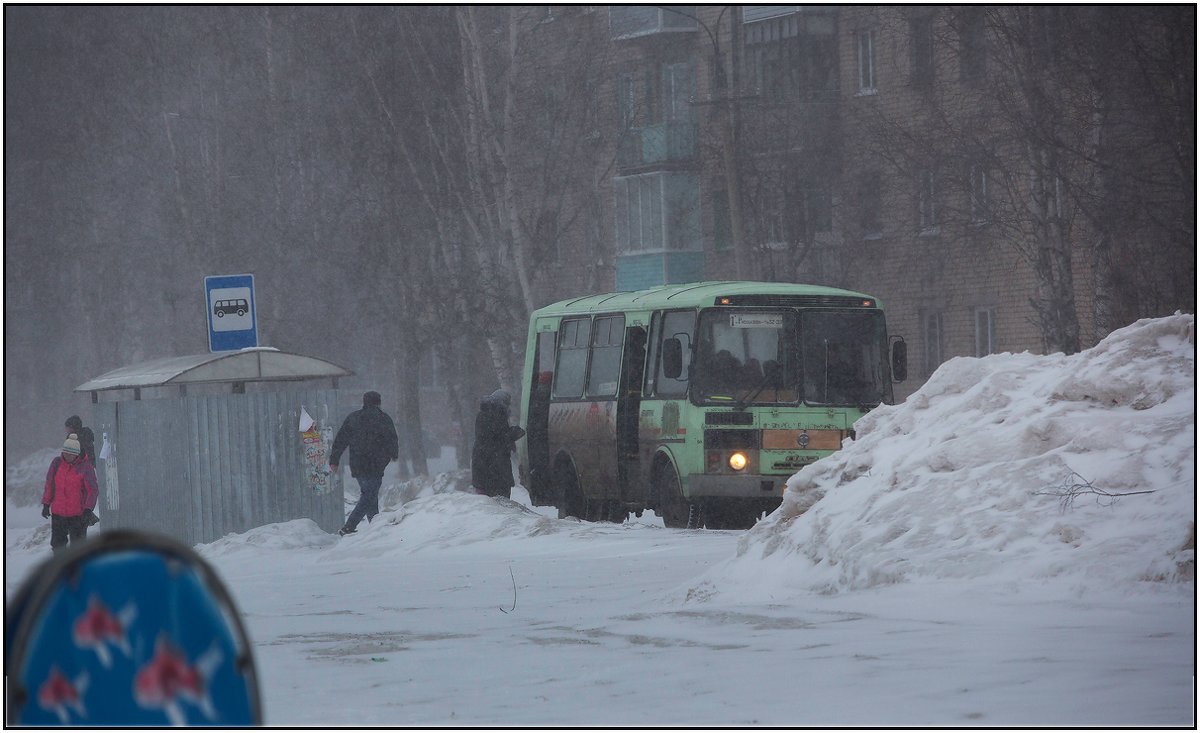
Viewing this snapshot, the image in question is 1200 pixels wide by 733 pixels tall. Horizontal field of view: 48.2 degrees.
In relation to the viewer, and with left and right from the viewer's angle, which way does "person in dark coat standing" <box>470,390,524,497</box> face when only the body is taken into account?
facing to the right of the viewer

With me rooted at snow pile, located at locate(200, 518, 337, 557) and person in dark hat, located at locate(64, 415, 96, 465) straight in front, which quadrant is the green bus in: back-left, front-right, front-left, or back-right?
back-right

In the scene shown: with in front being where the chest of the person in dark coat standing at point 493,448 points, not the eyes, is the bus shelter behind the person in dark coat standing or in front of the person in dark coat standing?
behind

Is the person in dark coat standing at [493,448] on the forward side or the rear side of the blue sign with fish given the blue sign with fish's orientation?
on the rear side

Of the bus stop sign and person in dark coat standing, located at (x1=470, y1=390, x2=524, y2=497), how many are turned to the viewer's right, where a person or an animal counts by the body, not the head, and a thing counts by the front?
1

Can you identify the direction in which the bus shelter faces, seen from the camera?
facing away from the viewer and to the right of the viewer

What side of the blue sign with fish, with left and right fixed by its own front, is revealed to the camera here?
front

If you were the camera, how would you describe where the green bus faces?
facing the viewer and to the right of the viewer

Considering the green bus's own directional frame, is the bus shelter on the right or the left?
on its right

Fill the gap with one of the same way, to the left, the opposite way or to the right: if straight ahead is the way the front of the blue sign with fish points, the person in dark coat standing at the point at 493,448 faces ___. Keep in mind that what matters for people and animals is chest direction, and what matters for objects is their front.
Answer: to the left

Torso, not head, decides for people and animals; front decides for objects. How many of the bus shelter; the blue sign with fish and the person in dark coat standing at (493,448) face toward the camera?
1

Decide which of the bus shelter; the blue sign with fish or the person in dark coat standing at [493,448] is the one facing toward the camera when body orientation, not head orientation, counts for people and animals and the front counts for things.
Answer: the blue sign with fish

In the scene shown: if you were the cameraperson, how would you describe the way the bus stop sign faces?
facing the viewer
